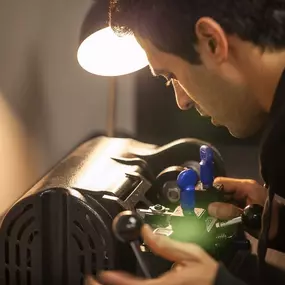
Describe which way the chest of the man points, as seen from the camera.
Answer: to the viewer's left
